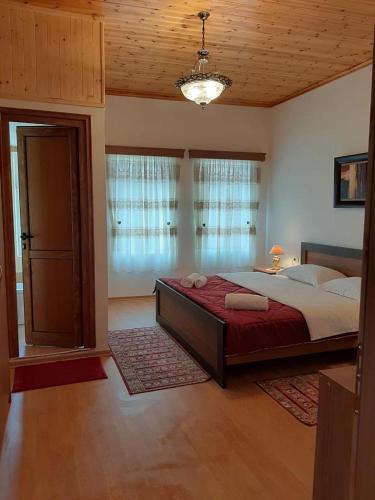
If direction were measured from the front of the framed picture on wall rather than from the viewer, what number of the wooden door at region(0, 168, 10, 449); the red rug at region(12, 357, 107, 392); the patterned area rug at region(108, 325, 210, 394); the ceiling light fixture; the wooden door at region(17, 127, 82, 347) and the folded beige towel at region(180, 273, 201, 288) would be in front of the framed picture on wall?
6

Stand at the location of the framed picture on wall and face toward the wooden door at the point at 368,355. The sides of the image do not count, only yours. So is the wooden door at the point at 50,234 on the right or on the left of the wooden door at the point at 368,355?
right

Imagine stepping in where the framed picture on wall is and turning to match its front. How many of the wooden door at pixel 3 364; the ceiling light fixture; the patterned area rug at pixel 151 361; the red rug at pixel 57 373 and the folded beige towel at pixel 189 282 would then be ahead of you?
5

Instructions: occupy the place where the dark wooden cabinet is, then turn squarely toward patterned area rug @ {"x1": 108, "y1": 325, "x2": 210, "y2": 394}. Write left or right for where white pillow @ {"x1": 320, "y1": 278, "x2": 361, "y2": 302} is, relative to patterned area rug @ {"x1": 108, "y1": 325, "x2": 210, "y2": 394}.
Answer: right

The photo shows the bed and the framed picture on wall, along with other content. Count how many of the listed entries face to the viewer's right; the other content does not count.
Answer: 0

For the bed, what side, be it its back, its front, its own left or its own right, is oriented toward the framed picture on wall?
back

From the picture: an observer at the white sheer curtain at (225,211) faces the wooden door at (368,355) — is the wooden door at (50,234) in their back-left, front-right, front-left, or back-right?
front-right

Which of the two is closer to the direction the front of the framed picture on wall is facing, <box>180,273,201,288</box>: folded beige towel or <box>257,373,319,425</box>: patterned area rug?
the folded beige towel

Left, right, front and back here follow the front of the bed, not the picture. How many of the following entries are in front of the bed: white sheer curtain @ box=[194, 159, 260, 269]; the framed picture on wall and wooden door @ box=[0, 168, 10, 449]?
1

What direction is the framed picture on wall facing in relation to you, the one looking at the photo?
facing the viewer and to the left of the viewer

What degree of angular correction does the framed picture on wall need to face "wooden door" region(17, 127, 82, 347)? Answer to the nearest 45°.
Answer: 0° — it already faces it

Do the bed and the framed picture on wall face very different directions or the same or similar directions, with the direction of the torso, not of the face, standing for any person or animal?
same or similar directions

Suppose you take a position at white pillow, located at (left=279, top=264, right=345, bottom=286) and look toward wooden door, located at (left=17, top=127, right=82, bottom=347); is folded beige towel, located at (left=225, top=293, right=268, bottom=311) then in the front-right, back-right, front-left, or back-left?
front-left

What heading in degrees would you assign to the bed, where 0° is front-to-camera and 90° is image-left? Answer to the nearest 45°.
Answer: approximately 45°

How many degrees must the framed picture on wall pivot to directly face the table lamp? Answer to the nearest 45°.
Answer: approximately 90° to its right

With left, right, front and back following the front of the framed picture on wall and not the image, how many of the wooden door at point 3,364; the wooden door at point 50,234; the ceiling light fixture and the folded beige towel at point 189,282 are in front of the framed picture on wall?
4

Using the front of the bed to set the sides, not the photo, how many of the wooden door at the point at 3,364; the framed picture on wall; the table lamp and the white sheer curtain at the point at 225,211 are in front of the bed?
1
